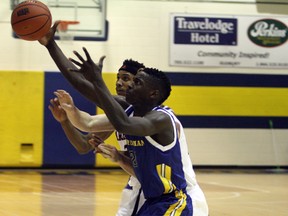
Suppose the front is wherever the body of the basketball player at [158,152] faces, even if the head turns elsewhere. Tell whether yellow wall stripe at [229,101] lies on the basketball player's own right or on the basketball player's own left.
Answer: on the basketball player's own right

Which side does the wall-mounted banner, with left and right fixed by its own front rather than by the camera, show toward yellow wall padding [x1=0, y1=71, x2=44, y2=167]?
right

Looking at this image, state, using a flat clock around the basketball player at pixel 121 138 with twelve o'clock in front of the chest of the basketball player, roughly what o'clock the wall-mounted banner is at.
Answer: The wall-mounted banner is roughly at 5 o'clock from the basketball player.

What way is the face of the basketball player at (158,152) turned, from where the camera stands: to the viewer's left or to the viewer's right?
to the viewer's left

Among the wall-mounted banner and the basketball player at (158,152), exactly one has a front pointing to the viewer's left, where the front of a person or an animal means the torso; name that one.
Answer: the basketball player

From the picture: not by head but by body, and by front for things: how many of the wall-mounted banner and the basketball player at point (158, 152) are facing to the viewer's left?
1

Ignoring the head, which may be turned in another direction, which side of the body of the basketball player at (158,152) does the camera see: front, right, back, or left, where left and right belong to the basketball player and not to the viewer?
left
